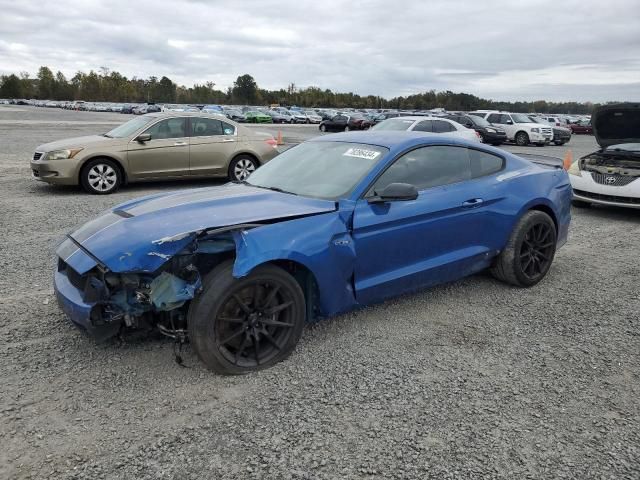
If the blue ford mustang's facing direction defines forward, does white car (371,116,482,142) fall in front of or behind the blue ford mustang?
behind

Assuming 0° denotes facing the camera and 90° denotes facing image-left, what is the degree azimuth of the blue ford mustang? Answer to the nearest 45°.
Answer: approximately 45°

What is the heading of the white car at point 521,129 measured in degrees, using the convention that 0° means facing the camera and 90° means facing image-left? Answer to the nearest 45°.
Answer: approximately 315°

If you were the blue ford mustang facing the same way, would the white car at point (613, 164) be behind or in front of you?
behind

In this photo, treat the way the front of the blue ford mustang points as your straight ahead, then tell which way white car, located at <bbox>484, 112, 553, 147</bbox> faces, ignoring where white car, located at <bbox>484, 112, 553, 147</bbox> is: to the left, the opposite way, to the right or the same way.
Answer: to the left

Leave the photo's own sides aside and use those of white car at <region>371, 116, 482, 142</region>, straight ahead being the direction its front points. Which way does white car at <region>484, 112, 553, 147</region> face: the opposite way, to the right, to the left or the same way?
to the left

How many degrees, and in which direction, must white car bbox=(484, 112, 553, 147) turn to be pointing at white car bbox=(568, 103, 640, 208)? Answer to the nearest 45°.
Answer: approximately 45° to its right

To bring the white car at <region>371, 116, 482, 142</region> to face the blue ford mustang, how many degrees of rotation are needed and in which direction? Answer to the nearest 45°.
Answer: approximately 45° to its left

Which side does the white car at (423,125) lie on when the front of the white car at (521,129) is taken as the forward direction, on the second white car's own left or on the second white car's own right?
on the second white car's own right

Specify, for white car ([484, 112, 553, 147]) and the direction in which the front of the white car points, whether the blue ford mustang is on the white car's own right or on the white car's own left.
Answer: on the white car's own right

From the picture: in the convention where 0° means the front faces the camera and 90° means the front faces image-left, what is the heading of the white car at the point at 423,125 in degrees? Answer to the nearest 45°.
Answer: approximately 45°
